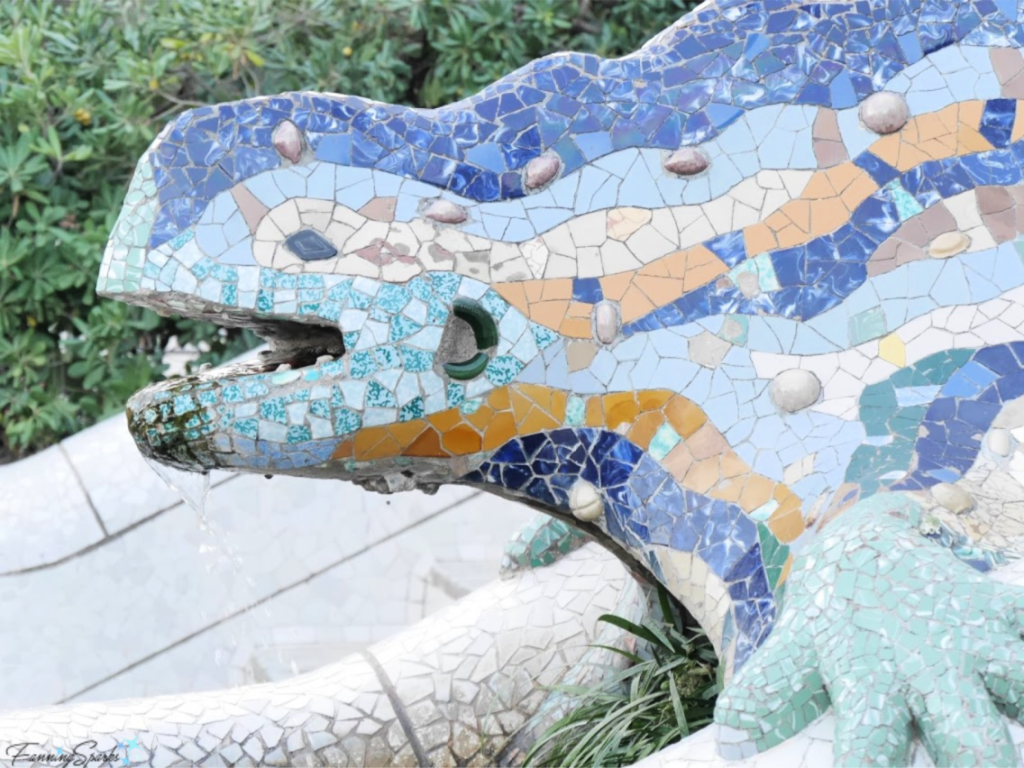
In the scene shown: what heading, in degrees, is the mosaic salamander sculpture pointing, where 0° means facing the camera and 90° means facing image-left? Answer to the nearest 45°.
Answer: approximately 90°
